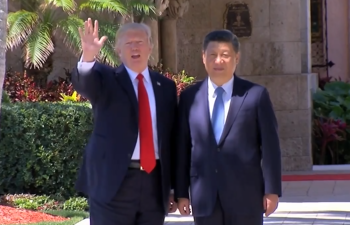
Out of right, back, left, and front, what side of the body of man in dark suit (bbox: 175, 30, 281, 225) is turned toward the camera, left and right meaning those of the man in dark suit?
front

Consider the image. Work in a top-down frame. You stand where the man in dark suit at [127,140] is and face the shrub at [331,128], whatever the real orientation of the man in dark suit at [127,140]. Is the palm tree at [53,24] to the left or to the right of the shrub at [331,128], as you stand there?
left

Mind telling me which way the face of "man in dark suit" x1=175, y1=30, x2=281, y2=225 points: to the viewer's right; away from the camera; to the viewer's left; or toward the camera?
toward the camera

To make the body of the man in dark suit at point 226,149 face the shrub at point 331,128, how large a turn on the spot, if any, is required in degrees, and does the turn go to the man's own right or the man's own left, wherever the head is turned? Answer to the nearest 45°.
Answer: approximately 180°

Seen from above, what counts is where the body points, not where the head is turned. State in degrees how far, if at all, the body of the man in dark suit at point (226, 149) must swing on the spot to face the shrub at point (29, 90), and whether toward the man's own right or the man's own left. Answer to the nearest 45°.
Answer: approximately 135° to the man's own right

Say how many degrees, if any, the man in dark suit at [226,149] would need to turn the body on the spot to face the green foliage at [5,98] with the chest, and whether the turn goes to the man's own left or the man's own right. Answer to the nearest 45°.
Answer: approximately 135° to the man's own right

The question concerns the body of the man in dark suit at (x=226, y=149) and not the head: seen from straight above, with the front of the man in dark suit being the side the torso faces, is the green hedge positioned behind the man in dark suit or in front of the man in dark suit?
behind

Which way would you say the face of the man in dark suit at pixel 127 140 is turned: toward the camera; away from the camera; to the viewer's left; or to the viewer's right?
toward the camera

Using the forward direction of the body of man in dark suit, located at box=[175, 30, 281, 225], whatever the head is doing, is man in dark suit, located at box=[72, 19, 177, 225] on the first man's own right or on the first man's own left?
on the first man's own right
